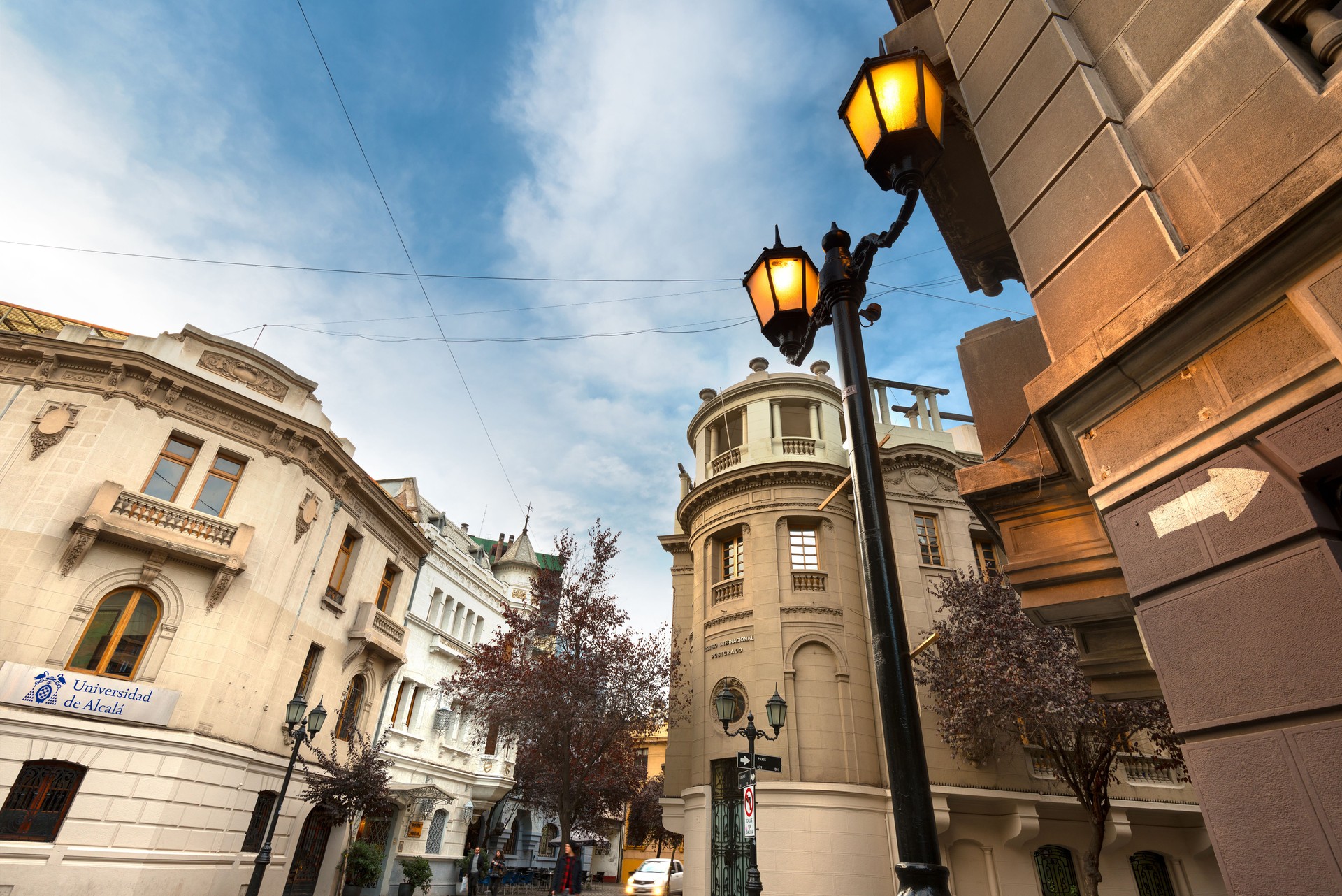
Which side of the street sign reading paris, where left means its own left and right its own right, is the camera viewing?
front

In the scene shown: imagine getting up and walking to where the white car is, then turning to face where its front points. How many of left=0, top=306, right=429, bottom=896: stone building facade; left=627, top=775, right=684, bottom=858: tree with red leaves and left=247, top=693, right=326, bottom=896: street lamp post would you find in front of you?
2

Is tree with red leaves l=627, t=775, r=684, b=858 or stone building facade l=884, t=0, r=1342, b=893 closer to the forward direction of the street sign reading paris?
the stone building facade

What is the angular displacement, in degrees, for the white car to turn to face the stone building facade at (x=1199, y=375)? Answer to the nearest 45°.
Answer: approximately 45° to its left

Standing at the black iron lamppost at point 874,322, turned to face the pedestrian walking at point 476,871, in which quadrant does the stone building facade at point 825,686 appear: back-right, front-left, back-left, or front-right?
front-right

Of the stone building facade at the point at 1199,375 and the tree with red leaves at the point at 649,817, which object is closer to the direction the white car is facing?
the stone building facade

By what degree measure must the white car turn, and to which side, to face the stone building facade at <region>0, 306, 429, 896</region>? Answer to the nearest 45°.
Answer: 0° — it already faces it

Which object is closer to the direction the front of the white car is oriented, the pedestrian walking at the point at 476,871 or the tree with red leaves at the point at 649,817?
the pedestrian walking

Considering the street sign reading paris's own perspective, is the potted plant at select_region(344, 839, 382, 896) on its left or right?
on its right

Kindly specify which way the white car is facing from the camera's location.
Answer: facing the viewer and to the left of the viewer

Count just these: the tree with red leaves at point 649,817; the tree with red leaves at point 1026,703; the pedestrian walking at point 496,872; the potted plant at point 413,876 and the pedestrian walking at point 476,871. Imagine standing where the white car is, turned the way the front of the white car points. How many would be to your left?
1

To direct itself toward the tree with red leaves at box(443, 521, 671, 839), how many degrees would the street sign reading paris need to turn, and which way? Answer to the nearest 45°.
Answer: approximately 135° to its right

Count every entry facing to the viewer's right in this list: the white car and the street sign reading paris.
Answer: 0

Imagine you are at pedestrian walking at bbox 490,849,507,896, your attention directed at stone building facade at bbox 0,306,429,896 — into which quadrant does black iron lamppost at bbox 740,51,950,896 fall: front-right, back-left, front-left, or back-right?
front-left
